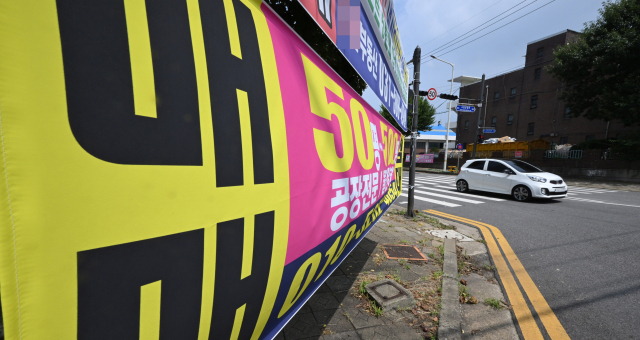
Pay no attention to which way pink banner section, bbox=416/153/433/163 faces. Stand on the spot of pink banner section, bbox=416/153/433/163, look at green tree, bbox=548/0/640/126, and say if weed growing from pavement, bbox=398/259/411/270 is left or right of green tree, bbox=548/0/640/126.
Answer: right

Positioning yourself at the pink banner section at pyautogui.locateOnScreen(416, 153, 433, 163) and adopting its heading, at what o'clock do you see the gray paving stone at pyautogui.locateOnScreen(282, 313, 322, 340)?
The gray paving stone is roughly at 12 o'clock from the pink banner section.

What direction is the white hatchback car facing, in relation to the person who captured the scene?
facing the viewer and to the right of the viewer

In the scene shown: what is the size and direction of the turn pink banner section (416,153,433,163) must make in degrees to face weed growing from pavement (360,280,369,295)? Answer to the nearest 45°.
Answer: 0° — it already faces it

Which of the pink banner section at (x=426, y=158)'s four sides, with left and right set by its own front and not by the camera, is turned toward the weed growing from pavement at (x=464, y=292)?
front

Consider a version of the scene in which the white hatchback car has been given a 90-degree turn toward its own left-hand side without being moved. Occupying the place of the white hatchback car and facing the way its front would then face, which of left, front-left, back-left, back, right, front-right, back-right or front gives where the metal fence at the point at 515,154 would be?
front-left

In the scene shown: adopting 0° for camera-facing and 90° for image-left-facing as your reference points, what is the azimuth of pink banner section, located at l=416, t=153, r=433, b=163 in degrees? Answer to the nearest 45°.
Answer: approximately 0°

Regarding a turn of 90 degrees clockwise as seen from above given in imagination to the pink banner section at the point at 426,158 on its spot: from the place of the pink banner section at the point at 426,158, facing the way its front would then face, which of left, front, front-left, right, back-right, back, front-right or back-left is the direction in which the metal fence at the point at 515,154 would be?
back-left

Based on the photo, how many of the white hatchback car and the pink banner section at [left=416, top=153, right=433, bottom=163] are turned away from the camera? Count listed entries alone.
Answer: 0

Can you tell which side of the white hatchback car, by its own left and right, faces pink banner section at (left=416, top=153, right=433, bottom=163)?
back
